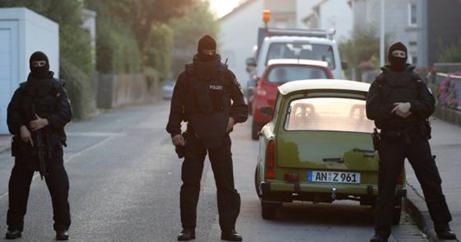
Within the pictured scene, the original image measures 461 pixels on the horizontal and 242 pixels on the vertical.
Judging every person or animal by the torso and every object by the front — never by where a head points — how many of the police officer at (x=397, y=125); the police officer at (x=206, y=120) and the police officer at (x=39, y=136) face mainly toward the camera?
3

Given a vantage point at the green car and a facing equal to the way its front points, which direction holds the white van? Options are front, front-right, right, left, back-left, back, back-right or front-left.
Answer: front

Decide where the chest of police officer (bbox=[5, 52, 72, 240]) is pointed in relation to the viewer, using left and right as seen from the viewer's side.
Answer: facing the viewer

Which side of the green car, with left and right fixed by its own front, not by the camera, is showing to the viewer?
back

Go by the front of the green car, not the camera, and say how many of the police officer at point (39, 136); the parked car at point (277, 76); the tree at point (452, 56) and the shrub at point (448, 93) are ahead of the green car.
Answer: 3

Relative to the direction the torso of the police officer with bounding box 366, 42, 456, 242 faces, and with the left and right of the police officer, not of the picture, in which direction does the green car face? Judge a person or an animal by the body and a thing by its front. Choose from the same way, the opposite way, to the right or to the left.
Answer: the opposite way

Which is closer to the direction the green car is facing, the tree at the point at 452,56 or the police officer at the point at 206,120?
the tree

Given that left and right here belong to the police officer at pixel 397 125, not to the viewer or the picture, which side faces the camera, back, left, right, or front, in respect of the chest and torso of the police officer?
front

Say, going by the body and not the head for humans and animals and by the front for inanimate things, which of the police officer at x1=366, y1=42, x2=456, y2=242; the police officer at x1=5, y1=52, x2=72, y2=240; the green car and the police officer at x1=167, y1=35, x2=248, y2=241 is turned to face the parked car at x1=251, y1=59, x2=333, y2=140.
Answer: the green car

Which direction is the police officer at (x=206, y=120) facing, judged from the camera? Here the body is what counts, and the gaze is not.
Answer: toward the camera

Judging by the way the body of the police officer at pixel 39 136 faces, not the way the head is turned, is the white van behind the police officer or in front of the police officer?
behind

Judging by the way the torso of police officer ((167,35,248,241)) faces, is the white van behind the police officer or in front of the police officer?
behind

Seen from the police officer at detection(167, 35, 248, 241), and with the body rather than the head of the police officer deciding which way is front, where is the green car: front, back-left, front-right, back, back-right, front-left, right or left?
back-left
